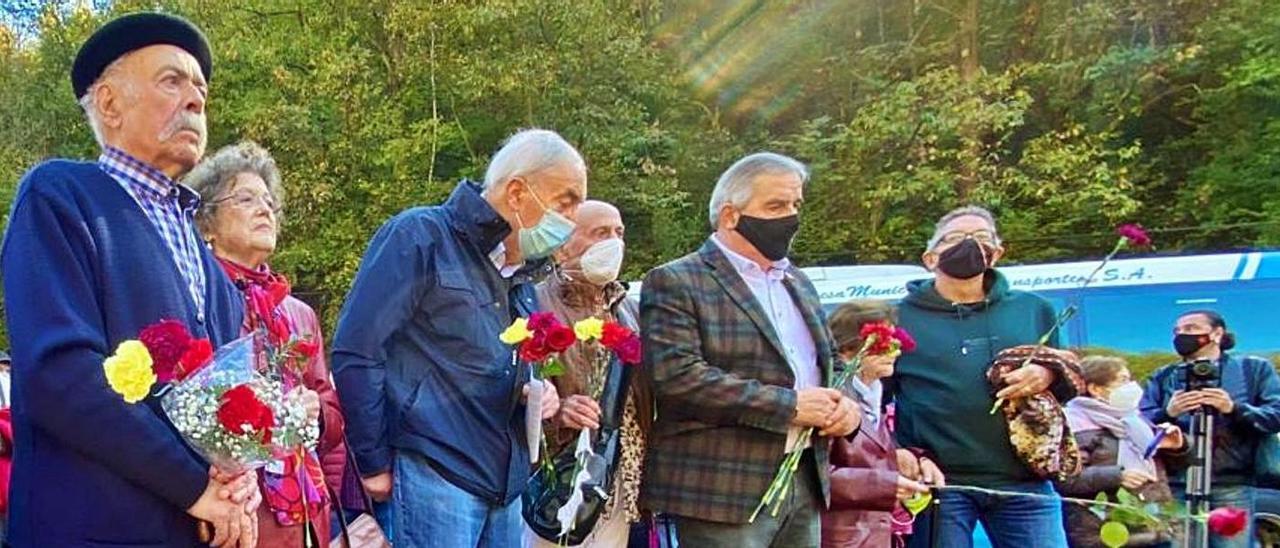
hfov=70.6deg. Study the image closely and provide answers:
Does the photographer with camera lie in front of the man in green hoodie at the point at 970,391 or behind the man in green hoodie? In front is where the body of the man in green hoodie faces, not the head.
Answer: behind

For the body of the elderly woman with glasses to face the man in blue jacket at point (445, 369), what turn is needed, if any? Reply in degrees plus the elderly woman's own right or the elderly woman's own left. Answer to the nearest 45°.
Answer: approximately 45° to the elderly woman's own left

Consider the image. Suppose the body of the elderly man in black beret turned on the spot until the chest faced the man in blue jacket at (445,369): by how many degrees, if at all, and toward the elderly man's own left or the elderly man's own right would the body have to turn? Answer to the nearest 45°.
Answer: approximately 90° to the elderly man's own left

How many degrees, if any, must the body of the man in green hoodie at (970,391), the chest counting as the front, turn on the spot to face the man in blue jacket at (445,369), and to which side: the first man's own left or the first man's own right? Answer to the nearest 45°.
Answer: approximately 45° to the first man's own right

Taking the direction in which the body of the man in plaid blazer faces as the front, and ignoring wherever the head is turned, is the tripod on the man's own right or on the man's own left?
on the man's own left
